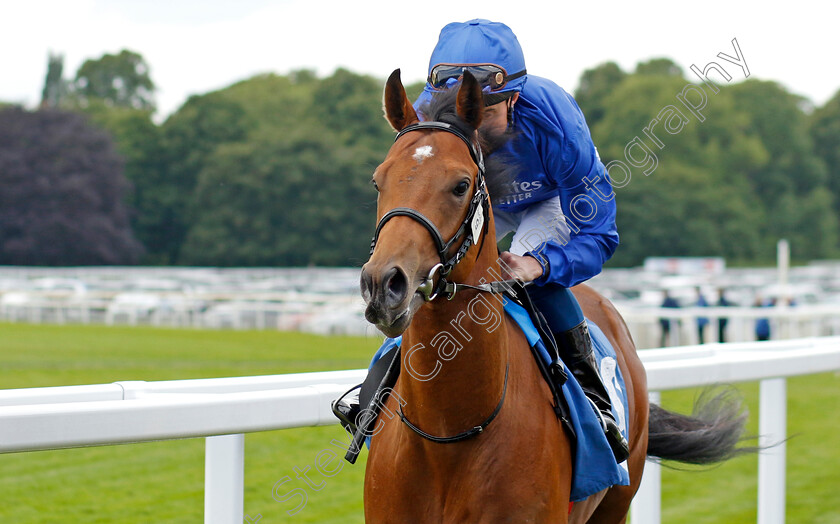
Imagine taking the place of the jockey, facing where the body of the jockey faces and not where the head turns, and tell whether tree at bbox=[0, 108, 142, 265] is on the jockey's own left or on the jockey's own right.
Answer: on the jockey's own right

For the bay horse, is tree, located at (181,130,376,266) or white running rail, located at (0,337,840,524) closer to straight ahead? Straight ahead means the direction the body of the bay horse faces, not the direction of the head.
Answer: the white running rail

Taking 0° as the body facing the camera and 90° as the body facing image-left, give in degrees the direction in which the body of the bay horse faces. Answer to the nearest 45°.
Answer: approximately 45°

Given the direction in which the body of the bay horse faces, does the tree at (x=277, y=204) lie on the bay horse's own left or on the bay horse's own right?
on the bay horse's own right

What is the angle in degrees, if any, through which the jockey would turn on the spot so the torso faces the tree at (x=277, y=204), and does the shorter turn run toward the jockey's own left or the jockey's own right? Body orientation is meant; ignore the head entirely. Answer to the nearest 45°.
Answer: approximately 135° to the jockey's own right
